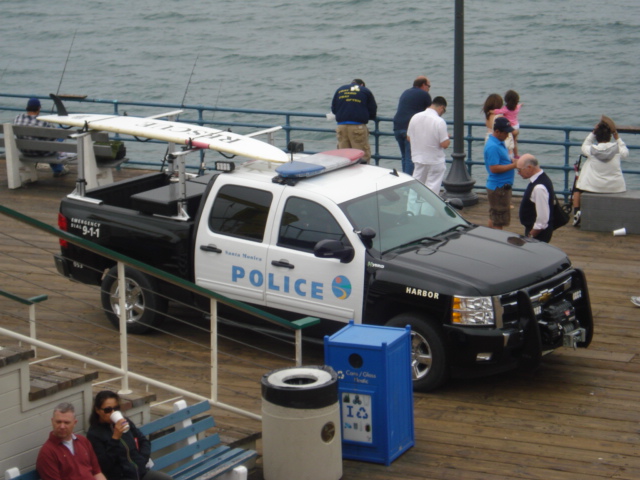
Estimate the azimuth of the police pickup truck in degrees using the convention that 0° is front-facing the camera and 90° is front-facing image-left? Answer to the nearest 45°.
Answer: approximately 315°

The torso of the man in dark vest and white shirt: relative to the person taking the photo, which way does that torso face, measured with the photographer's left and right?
facing to the left of the viewer

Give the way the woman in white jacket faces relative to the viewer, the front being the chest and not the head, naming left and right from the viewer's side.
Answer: facing away from the viewer

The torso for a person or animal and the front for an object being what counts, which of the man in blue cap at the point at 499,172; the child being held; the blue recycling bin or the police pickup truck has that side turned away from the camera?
the child being held

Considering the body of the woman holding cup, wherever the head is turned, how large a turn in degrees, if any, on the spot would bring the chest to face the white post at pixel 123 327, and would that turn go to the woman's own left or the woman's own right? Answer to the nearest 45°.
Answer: approximately 135° to the woman's own left

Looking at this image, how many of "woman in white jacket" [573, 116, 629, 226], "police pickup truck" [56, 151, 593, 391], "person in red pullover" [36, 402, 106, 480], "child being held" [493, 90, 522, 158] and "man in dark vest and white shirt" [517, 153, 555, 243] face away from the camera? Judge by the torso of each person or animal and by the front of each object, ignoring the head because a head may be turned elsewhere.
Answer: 2

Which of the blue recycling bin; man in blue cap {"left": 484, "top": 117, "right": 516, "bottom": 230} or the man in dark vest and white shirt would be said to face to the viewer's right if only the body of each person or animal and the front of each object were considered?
the man in blue cap

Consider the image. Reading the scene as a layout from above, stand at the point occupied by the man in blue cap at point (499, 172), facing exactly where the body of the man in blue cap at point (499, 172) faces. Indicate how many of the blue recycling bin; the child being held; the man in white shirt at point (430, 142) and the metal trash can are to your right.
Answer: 2

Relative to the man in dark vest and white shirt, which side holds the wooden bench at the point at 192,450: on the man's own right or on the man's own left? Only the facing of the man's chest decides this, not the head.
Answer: on the man's own left

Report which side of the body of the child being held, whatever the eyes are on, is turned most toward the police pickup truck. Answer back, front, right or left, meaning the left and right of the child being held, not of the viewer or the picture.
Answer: back

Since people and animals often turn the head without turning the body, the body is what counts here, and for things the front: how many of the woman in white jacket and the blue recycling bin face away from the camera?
1

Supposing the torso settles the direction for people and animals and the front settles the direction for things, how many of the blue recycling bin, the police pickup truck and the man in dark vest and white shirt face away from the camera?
0

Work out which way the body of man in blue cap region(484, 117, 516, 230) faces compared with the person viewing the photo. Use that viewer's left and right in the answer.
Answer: facing to the right of the viewer

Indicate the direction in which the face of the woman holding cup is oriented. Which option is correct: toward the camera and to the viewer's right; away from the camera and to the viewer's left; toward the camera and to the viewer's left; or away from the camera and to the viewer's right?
toward the camera and to the viewer's right

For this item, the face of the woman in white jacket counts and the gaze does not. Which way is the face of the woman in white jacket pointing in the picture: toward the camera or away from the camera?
away from the camera

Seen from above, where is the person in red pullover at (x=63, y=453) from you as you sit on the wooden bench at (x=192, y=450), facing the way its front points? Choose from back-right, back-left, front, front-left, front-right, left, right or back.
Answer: right
